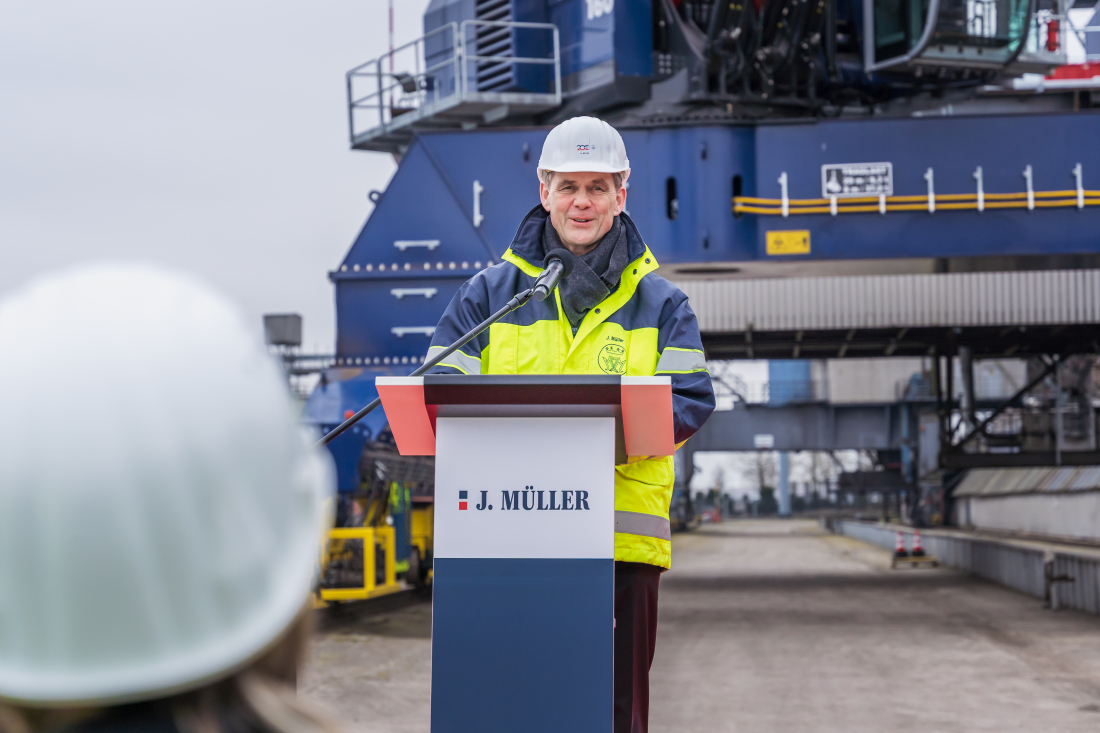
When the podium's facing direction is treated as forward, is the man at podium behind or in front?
behind

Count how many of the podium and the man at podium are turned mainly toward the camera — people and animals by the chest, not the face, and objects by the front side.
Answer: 2

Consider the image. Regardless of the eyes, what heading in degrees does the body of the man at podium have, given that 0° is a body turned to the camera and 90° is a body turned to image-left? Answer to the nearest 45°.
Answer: approximately 0°

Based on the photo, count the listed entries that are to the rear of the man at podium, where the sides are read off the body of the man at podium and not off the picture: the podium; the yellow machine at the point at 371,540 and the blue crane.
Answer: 2
